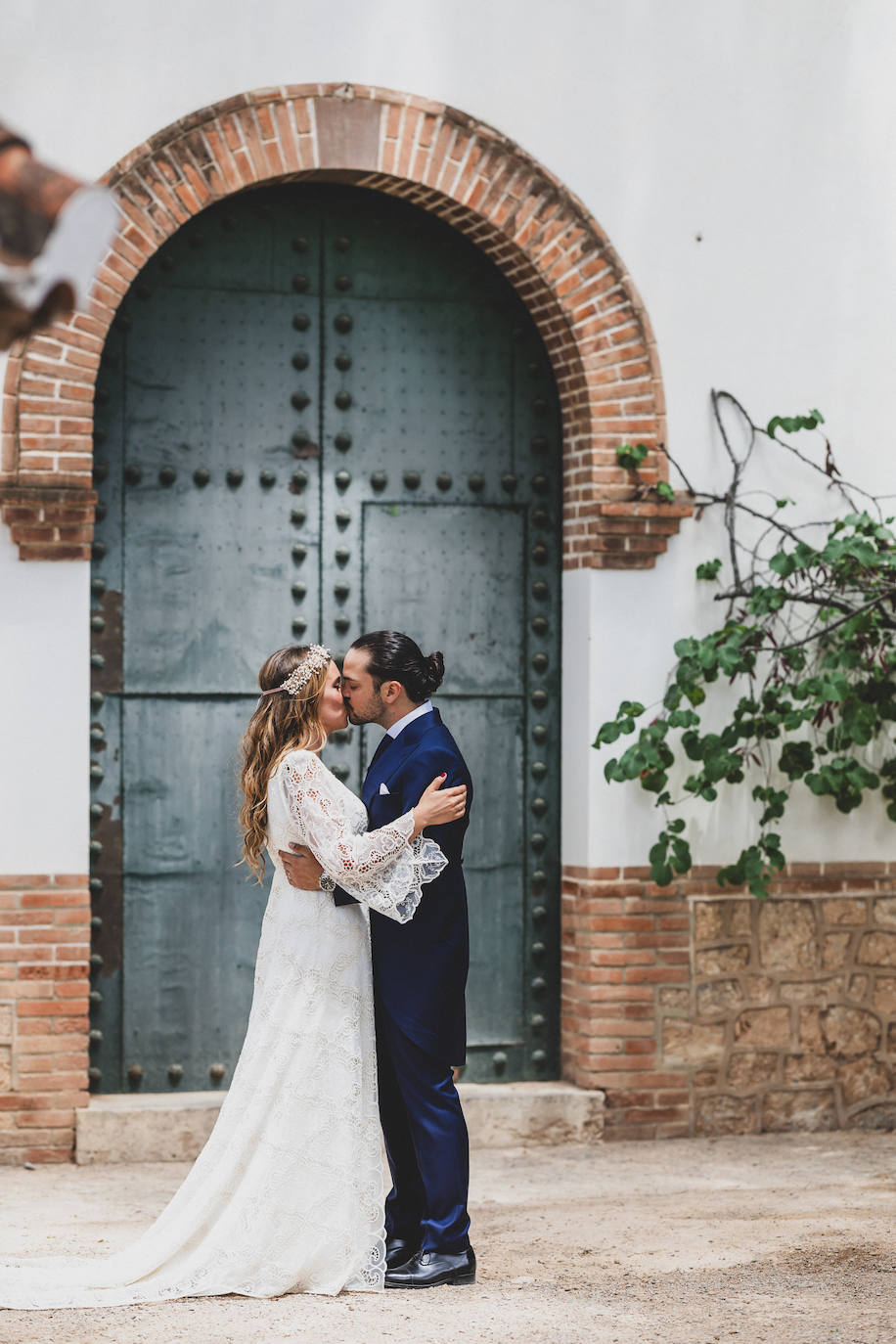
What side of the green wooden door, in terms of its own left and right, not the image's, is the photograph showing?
front

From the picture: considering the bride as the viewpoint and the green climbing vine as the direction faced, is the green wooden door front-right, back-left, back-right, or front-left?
front-left

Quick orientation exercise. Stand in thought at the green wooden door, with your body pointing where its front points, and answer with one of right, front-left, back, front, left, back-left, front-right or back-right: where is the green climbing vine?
left

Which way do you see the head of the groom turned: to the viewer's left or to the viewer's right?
to the viewer's left

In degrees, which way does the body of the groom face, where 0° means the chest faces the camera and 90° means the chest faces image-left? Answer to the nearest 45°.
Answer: approximately 90°

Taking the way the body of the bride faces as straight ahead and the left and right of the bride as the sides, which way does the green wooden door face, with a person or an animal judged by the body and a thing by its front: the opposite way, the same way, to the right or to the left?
to the right

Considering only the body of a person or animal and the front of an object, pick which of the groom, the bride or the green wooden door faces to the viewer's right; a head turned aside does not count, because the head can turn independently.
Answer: the bride

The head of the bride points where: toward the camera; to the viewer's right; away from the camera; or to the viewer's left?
to the viewer's right

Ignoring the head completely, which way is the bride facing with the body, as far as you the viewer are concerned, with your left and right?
facing to the right of the viewer

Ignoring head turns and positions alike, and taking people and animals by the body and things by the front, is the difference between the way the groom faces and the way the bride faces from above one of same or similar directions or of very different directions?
very different directions

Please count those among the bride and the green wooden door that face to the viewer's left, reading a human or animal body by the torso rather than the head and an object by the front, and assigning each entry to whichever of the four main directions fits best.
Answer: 0

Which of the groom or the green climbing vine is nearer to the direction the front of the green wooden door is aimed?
the groom

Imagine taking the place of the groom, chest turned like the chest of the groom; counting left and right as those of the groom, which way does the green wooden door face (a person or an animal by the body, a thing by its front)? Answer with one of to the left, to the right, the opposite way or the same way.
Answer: to the left

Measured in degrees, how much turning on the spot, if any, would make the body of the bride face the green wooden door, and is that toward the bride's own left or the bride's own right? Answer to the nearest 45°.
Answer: approximately 90° to the bride's own left

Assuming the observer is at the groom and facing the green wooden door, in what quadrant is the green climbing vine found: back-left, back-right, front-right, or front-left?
front-right
